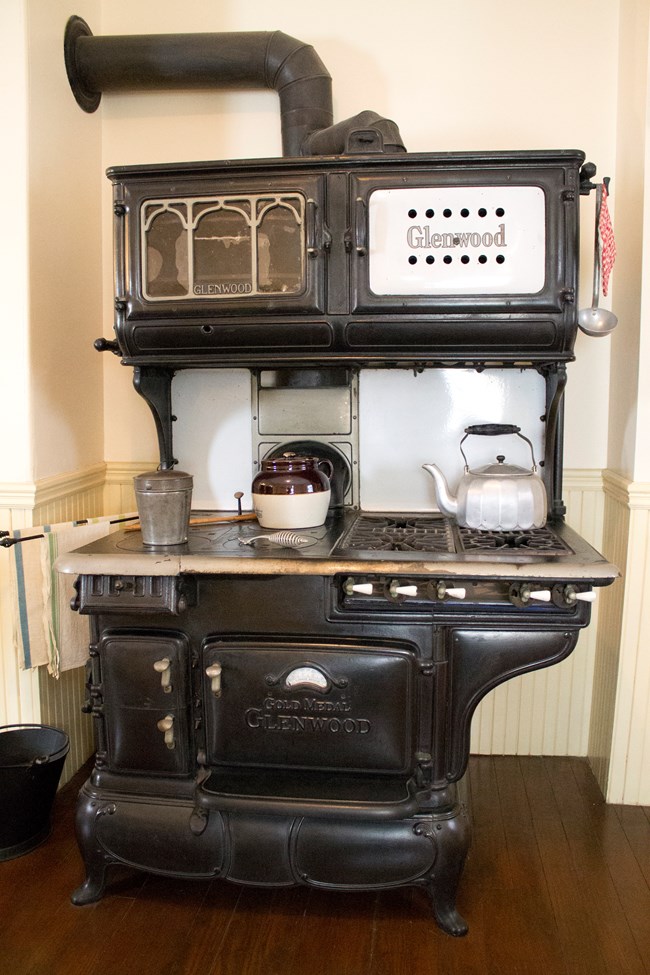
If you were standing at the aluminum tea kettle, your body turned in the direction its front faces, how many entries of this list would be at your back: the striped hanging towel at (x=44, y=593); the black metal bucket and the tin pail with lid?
0

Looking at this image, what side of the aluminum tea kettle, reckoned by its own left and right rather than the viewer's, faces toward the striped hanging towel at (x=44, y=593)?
front

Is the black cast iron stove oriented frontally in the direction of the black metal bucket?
no

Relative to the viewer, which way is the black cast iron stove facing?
toward the camera

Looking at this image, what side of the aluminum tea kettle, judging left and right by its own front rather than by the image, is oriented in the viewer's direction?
left
